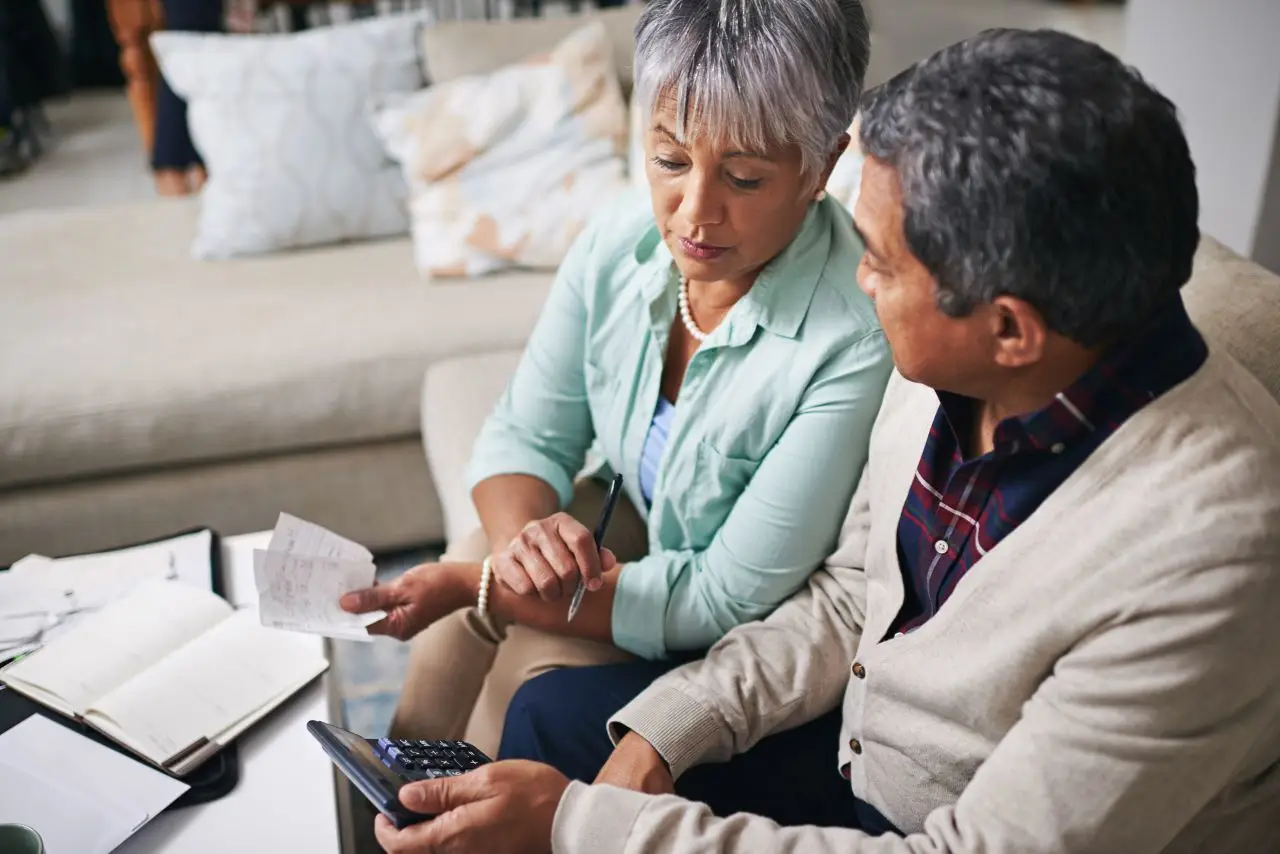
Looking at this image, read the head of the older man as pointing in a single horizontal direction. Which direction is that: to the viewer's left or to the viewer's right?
to the viewer's left

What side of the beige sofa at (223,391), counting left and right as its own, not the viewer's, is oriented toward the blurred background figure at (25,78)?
back

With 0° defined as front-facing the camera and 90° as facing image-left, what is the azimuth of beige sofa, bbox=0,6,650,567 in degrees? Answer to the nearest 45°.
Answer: approximately 0°

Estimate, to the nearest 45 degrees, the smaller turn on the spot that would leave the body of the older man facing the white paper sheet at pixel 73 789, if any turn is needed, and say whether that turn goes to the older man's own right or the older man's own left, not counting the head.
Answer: approximately 45° to the older man's own right

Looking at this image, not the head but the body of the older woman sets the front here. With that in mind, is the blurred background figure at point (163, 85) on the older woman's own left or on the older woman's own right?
on the older woman's own right
